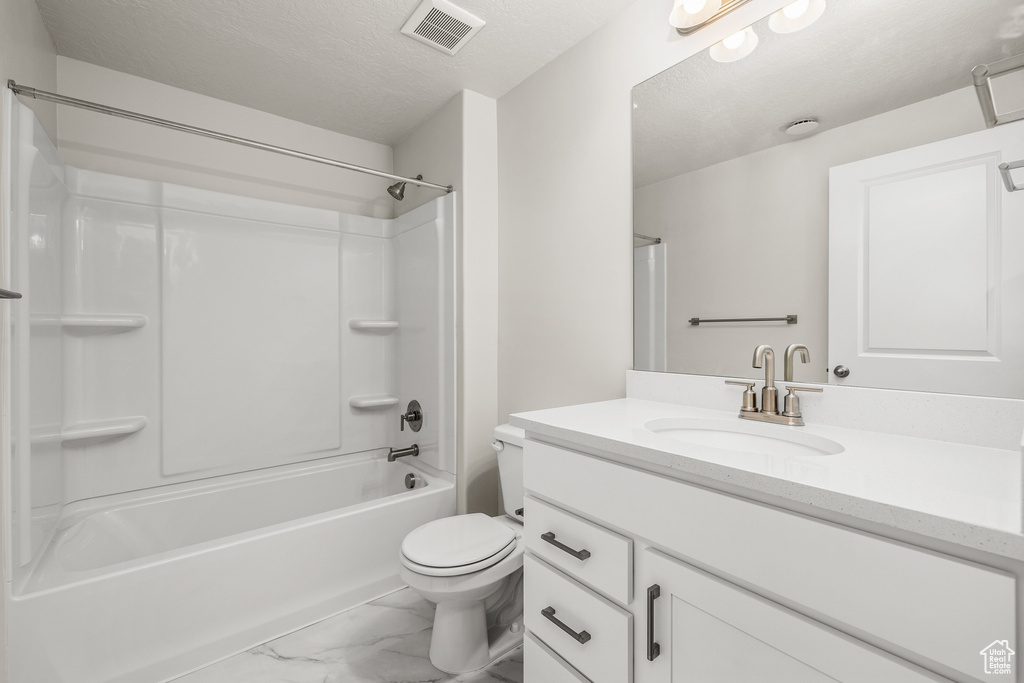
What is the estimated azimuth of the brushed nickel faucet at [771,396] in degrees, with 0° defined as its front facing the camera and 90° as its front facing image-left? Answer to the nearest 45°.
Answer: approximately 45°

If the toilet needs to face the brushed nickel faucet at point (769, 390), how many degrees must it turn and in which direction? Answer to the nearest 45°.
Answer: approximately 90° to its left

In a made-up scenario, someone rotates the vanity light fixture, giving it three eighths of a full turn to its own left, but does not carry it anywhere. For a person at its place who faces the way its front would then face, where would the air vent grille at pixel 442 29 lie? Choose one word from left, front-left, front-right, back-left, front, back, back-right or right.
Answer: back

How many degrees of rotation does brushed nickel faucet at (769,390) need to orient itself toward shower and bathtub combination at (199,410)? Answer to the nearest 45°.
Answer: approximately 45° to its right

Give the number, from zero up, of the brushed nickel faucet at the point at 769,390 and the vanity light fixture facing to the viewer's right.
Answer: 0

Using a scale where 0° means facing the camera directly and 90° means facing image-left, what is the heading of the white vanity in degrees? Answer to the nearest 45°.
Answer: approximately 45°

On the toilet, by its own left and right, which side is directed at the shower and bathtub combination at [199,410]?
right

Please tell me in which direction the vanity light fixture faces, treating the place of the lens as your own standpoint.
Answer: facing the viewer and to the left of the viewer

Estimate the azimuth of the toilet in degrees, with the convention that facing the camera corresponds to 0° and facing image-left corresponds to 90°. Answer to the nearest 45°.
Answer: approximately 45°
